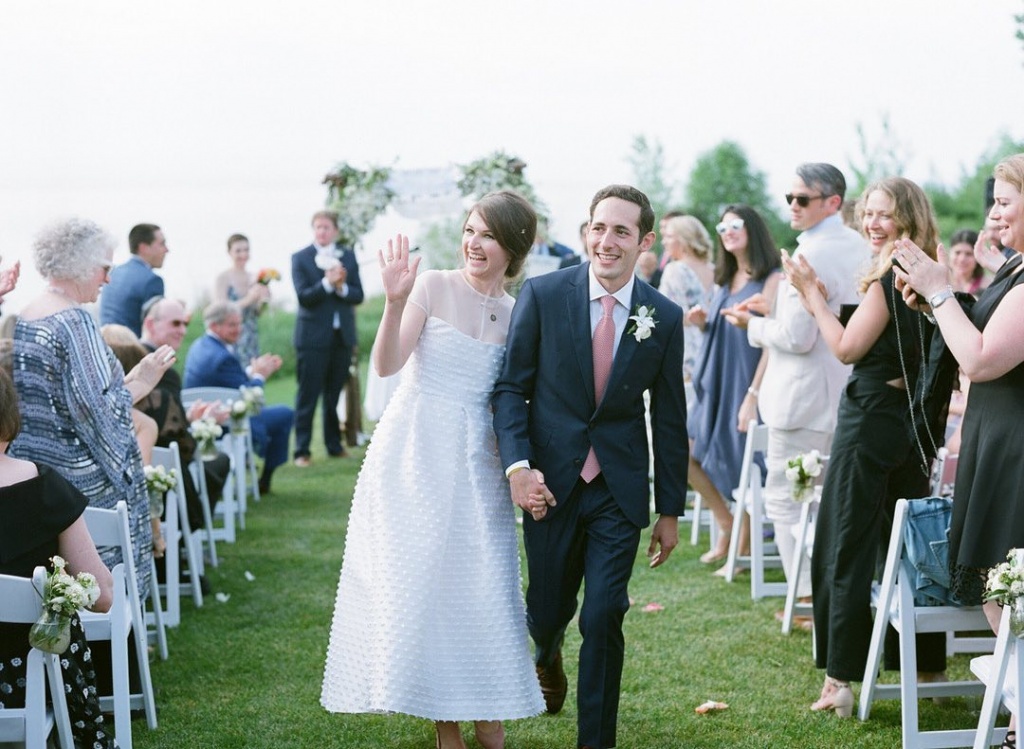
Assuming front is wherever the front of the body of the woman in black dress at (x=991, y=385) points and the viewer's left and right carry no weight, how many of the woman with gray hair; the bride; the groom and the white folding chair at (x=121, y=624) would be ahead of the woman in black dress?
4

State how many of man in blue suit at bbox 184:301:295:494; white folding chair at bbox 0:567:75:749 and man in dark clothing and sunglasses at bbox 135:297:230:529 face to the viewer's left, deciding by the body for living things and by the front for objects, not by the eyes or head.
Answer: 0

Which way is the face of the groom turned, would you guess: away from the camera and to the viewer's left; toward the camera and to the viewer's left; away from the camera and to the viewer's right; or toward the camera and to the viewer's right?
toward the camera and to the viewer's left

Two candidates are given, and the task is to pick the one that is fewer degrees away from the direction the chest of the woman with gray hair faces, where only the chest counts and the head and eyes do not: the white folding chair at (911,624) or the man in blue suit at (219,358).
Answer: the man in blue suit

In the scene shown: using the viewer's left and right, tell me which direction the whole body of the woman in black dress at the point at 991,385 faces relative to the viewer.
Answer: facing to the left of the viewer

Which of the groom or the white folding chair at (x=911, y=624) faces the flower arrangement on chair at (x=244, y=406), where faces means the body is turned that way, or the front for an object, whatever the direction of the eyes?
the white folding chair

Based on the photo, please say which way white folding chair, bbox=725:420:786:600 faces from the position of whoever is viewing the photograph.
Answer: facing away from the viewer and to the left of the viewer

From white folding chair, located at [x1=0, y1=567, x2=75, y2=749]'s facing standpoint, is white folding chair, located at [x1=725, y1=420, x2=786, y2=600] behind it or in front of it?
in front

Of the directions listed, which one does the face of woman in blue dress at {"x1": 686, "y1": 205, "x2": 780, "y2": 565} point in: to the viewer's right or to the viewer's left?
to the viewer's left

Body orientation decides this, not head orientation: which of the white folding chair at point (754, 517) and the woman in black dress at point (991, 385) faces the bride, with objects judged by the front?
the woman in black dress

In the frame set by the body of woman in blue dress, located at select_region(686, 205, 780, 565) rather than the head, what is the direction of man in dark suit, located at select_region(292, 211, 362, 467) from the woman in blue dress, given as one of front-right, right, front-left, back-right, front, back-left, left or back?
right

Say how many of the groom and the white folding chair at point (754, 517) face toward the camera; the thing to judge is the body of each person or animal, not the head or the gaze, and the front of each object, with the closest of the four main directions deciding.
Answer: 1

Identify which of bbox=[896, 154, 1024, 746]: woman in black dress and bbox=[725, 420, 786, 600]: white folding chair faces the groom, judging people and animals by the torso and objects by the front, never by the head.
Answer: the woman in black dress

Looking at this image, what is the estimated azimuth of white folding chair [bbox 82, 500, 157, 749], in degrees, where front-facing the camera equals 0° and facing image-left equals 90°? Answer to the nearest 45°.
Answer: approximately 225°

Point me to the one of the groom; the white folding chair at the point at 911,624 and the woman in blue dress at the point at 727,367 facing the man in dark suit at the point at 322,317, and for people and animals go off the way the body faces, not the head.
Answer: the white folding chair

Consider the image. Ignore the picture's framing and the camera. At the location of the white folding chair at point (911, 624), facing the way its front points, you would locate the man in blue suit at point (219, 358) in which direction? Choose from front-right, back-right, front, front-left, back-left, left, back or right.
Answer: front

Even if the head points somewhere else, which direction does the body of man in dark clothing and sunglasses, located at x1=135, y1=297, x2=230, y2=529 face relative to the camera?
to the viewer's right

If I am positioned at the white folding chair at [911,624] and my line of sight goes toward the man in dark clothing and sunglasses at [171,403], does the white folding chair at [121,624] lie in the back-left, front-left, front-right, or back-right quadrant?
front-left

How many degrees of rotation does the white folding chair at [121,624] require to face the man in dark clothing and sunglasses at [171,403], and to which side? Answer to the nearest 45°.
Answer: approximately 45° to its left

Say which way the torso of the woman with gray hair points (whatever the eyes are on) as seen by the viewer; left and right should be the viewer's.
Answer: facing away from the viewer and to the right of the viewer
